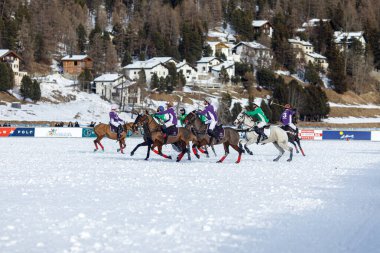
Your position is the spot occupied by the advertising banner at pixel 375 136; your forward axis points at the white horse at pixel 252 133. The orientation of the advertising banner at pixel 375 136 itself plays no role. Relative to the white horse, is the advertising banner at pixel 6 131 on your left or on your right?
right

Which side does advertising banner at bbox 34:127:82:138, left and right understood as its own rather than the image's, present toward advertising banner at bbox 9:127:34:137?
right

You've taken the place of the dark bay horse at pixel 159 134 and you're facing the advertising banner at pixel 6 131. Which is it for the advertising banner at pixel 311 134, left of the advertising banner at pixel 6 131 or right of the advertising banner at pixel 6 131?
right

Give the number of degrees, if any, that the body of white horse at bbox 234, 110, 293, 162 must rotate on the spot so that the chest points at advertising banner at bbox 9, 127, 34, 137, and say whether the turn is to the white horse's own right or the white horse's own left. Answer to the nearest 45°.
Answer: approximately 45° to the white horse's own right

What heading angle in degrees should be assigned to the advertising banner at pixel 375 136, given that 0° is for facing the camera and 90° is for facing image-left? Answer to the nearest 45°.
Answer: approximately 0°

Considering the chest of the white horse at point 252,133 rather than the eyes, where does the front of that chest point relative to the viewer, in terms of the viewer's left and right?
facing to the left of the viewer
